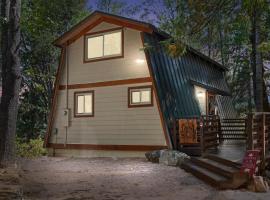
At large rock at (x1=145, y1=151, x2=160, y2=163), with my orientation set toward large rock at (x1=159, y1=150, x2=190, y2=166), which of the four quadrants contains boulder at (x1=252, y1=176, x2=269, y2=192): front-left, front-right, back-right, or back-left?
front-right

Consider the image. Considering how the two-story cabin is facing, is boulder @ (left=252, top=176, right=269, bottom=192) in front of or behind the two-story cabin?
in front

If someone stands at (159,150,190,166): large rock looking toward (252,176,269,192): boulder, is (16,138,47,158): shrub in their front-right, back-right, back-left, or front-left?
back-right

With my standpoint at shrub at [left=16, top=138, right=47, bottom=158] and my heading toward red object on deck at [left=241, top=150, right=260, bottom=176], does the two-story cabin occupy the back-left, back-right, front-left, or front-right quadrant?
front-left
